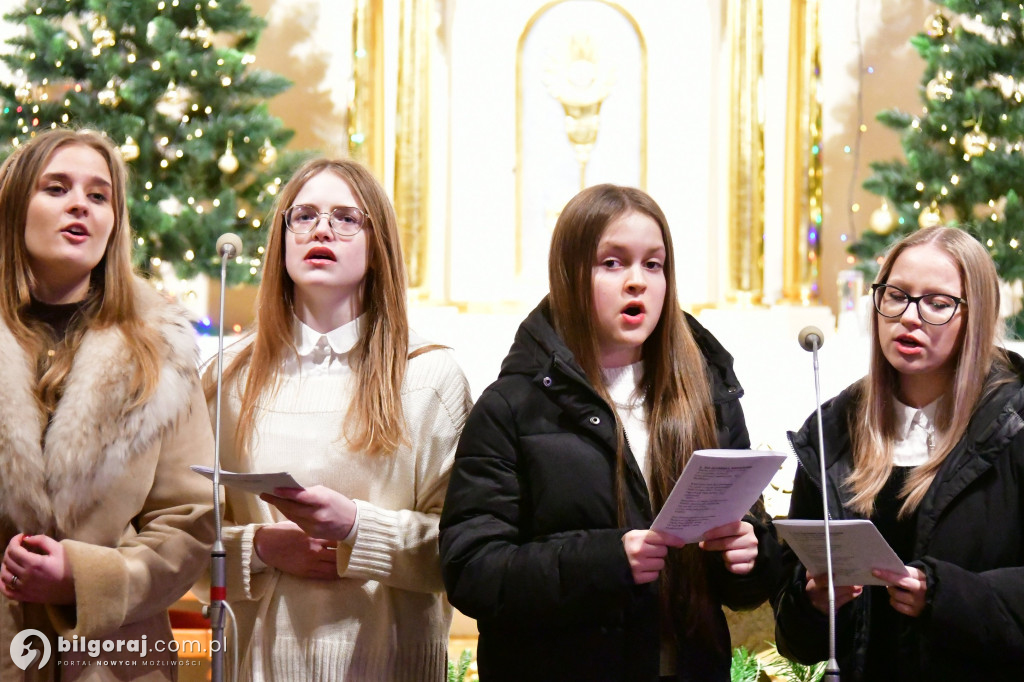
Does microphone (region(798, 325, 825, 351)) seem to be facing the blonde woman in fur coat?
no

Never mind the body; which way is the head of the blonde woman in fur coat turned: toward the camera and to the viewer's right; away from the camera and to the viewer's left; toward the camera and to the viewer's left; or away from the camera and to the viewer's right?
toward the camera and to the viewer's right

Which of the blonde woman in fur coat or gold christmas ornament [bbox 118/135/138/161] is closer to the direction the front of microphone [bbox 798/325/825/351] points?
the gold christmas ornament

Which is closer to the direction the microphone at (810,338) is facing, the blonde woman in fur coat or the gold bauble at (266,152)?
the gold bauble
